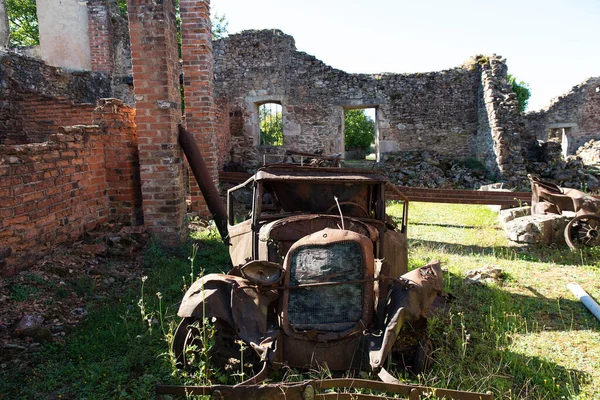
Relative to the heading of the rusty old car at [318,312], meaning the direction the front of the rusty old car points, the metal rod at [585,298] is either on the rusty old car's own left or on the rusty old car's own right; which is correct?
on the rusty old car's own left

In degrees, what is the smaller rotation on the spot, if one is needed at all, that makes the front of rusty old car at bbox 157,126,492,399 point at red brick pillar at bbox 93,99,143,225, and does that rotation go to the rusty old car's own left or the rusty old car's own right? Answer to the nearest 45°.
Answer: approximately 135° to the rusty old car's own right

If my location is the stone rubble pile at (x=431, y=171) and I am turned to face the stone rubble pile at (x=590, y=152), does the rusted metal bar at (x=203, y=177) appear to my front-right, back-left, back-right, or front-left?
back-right

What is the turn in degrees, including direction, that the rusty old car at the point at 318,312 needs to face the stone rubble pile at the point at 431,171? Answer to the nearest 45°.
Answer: approximately 180°

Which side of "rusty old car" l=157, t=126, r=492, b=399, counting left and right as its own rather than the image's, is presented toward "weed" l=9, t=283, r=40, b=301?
right

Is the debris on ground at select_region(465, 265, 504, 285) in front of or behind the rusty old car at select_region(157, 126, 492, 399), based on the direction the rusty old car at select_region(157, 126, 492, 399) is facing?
behind

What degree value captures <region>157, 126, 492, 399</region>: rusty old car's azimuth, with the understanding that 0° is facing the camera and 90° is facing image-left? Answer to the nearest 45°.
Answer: approximately 0°
